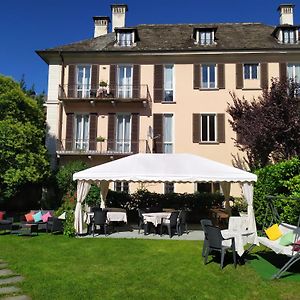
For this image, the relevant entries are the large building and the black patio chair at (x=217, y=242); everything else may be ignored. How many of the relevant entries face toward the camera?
1

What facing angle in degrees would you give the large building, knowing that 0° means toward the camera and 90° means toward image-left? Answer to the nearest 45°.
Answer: approximately 0°

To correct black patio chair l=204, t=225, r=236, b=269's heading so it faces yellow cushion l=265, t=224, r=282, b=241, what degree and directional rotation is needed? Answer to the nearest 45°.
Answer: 0° — it already faces it

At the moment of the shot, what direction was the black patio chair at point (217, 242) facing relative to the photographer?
facing away from the viewer and to the right of the viewer

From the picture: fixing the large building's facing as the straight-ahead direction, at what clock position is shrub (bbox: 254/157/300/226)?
The shrub is roughly at 11 o'clock from the large building.

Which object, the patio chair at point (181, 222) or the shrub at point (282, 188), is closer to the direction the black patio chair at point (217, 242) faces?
the shrub

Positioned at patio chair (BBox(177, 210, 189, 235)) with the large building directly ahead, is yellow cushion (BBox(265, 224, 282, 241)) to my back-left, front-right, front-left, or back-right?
back-right

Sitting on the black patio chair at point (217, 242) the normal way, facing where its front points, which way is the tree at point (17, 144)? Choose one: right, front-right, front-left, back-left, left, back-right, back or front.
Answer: left

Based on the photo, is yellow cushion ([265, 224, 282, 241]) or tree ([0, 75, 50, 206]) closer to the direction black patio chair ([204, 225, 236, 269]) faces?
the yellow cushion

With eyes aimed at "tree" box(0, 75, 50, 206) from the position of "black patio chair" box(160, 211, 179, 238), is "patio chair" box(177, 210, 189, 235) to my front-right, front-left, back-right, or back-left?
back-right
